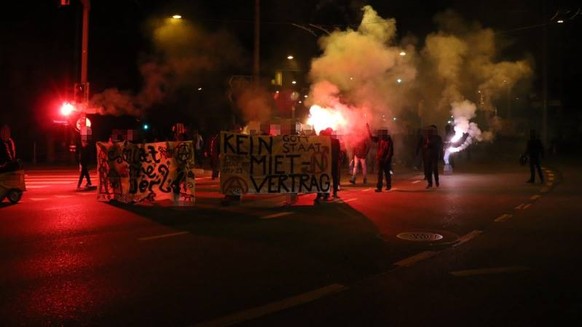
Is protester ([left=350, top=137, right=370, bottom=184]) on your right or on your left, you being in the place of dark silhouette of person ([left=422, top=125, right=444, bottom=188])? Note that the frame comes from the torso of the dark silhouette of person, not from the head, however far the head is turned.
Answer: on your right

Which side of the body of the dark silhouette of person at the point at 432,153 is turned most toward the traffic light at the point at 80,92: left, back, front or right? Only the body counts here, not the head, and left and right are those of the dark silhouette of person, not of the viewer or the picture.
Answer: right

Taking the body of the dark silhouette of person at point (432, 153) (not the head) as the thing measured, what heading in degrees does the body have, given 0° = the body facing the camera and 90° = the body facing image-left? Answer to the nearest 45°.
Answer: approximately 0°

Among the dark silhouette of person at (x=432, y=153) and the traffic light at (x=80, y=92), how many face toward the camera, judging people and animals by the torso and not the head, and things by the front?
2

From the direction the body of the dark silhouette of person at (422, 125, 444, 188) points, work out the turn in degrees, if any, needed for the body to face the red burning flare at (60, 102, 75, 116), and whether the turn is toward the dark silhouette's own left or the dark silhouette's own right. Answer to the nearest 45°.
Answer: approximately 90° to the dark silhouette's own right

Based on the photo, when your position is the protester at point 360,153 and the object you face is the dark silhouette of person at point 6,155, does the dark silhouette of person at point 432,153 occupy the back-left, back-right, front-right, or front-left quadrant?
back-left
